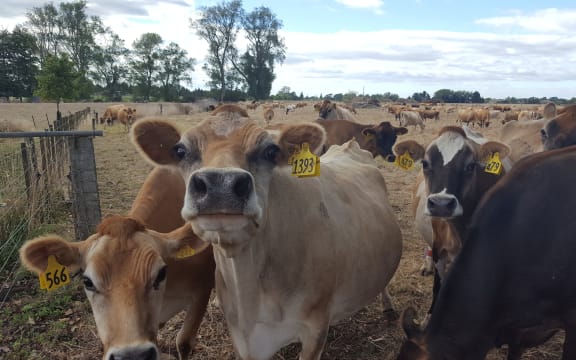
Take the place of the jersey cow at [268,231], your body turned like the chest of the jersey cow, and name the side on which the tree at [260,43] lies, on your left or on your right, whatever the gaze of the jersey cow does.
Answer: on your right

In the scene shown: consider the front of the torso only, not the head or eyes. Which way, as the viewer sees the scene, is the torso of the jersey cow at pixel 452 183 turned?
toward the camera

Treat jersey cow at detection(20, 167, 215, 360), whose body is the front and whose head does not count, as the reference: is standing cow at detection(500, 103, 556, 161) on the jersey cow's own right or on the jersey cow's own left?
on the jersey cow's own left

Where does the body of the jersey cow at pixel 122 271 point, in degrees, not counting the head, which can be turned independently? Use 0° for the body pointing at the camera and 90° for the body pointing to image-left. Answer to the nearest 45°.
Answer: approximately 0°

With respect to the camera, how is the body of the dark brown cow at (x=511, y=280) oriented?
to the viewer's left

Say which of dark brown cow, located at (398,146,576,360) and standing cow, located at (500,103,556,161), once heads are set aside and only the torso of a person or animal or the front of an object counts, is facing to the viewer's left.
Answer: the dark brown cow

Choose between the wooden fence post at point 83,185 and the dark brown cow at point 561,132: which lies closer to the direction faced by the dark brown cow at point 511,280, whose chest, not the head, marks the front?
the wooden fence post
